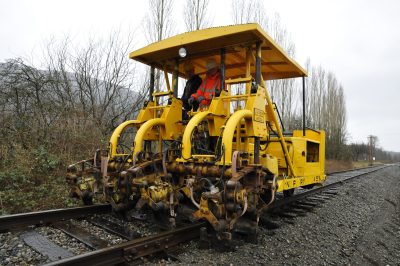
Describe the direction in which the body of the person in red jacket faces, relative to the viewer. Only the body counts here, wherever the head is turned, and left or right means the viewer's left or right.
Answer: facing the viewer and to the left of the viewer
